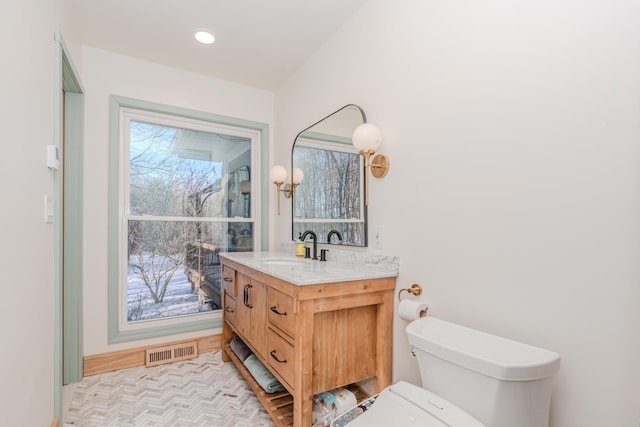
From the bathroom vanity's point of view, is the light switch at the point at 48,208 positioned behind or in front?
in front

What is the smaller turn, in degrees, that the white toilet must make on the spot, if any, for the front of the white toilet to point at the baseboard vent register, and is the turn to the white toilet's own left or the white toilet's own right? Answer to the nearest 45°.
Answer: approximately 45° to the white toilet's own right

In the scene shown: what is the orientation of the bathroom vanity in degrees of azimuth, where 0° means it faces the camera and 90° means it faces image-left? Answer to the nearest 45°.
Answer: approximately 45°

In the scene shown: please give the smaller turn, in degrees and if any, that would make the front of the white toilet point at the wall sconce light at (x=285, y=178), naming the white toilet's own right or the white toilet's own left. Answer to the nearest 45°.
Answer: approximately 90° to the white toilet's own right

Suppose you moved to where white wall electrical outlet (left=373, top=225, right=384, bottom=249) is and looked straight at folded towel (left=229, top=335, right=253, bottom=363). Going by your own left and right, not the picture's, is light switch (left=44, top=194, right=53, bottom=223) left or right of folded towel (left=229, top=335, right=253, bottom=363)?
left

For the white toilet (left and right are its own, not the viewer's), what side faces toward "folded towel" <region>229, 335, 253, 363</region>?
right

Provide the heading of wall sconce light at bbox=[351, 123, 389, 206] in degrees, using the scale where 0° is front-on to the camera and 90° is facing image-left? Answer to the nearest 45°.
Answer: approximately 45°

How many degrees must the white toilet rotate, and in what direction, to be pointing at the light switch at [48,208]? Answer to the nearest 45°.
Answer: approximately 45° to its right

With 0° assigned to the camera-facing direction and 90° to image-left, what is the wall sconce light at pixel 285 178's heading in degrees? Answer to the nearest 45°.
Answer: approximately 45°

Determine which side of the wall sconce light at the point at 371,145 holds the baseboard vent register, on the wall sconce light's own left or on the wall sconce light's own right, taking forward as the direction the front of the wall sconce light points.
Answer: on the wall sconce light's own right
